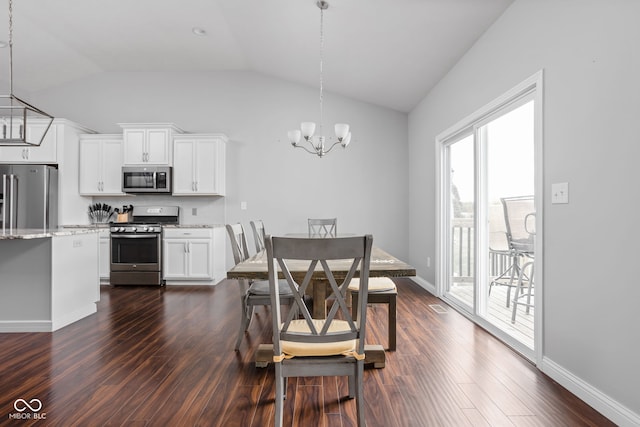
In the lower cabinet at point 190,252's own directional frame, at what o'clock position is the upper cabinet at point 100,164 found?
The upper cabinet is roughly at 4 o'clock from the lower cabinet.

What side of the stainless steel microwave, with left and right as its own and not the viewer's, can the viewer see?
front

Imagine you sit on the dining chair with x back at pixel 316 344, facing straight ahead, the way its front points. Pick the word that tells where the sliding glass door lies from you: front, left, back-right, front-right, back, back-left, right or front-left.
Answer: front-right

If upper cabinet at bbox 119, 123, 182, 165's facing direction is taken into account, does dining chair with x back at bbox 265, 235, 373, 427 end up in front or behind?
in front

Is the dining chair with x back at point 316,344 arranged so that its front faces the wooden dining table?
yes

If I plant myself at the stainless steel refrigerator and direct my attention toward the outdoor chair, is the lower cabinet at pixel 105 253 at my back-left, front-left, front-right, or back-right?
front-left

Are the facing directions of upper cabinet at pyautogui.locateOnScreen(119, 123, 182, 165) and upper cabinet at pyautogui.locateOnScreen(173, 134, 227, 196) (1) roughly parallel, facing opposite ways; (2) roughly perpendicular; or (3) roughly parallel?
roughly parallel

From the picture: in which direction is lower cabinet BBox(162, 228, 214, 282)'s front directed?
toward the camera

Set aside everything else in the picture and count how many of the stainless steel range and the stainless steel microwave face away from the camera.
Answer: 0

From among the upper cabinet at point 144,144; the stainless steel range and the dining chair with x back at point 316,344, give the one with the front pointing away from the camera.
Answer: the dining chair with x back

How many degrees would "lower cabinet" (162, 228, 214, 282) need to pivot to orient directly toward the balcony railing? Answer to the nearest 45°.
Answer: approximately 45° to its left

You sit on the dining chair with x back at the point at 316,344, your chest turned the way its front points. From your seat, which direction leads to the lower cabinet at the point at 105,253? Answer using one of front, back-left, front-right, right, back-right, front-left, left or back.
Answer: front-left

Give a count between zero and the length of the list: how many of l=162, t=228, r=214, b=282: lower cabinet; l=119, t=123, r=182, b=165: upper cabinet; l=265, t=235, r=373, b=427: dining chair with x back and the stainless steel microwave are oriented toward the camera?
3

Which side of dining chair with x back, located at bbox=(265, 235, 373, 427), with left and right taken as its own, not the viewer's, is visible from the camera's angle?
back

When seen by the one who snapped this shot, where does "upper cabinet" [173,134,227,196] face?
facing the viewer
